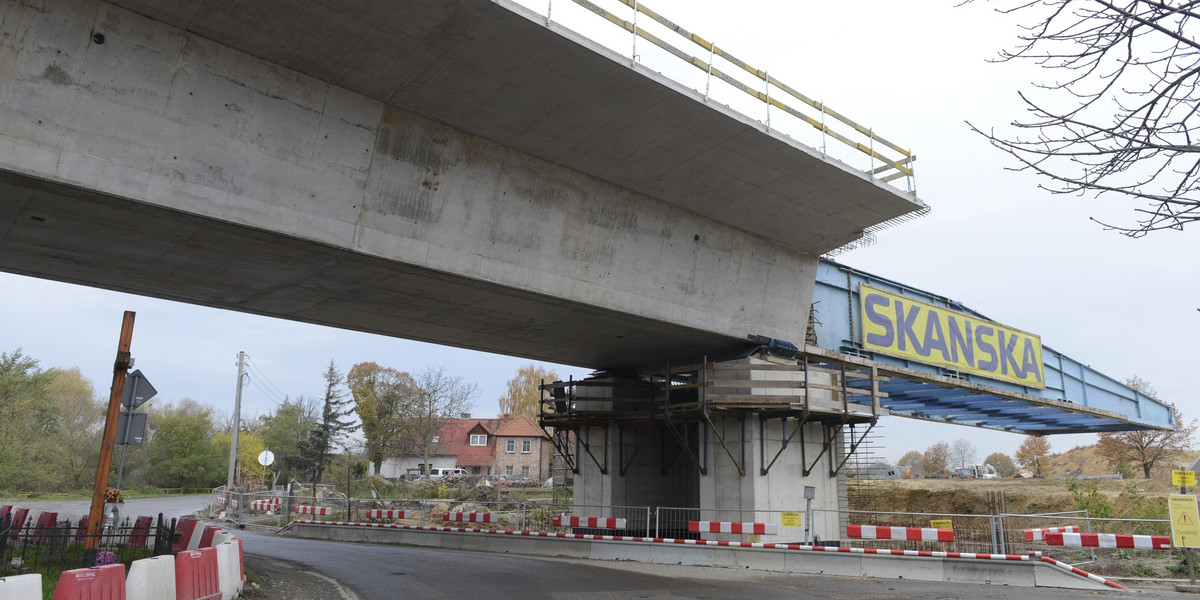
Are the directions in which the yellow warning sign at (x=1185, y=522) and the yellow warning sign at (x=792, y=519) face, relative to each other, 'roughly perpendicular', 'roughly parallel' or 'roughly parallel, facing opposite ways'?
roughly parallel

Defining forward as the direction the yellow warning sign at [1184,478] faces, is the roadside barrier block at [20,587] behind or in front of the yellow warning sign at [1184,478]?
in front

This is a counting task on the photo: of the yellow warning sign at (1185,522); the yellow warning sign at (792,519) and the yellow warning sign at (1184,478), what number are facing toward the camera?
3

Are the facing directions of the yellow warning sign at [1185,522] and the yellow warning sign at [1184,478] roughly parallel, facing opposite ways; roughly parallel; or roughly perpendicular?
roughly parallel

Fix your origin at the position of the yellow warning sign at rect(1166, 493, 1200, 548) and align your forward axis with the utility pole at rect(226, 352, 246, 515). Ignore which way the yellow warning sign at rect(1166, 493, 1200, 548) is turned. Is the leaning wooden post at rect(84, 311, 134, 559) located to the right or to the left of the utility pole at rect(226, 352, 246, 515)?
left

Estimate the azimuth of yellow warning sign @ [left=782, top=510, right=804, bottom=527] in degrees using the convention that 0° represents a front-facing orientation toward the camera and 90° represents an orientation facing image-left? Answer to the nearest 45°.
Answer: approximately 0°

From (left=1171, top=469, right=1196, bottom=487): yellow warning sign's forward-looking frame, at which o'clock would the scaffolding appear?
The scaffolding is roughly at 3 o'clock from the yellow warning sign.

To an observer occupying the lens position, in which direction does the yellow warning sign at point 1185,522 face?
facing the viewer

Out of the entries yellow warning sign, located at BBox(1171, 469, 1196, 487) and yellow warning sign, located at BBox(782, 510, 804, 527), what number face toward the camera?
2

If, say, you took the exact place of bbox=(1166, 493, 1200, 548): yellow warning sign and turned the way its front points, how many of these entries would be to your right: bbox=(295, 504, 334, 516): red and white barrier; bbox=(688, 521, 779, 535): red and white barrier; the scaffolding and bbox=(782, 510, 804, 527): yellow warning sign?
4

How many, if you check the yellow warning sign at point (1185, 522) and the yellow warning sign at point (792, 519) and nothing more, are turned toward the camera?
2

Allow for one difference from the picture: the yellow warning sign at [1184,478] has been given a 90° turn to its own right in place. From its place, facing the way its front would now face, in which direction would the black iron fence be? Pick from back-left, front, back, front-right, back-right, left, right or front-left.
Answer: front-left

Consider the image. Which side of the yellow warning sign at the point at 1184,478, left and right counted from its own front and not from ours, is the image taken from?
front

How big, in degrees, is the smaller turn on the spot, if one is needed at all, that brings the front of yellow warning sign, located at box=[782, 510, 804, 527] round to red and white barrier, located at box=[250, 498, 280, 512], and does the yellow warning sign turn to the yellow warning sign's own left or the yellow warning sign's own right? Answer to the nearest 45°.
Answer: approximately 135° to the yellow warning sign's own right

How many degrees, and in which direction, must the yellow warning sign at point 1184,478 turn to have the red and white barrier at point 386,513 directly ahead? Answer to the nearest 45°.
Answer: approximately 90° to its right

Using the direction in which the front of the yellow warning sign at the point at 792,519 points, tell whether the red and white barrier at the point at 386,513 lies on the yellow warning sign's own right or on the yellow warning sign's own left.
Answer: on the yellow warning sign's own right
